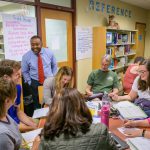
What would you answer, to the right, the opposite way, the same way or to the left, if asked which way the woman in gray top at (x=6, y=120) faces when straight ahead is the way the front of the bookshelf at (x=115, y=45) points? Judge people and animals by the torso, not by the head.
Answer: to the left

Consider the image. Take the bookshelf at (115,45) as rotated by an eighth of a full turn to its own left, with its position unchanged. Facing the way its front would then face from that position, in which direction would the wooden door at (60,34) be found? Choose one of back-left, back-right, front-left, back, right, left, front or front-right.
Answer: back-right

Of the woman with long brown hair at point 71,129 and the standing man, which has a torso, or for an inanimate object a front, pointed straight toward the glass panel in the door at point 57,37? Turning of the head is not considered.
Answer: the woman with long brown hair

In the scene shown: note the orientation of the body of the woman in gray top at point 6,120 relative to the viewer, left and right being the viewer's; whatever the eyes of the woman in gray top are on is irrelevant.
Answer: facing to the right of the viewer

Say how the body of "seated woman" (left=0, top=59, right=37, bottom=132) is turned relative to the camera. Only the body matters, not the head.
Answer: to the viewer's right

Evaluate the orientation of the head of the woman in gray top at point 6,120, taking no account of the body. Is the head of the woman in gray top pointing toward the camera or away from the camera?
away from the camera

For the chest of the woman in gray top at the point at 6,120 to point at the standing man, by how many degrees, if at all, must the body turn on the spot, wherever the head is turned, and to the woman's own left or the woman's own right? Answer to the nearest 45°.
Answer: approximately 90° to the woman's own left

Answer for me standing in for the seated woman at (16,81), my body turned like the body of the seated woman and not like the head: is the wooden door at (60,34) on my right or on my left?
on my left

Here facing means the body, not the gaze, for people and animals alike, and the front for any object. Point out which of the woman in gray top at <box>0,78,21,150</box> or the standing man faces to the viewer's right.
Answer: the woman in gray top

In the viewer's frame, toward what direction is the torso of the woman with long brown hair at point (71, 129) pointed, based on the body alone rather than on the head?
away from the camera

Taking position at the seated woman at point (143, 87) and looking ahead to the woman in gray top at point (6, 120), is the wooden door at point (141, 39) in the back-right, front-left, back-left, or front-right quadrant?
back-right
